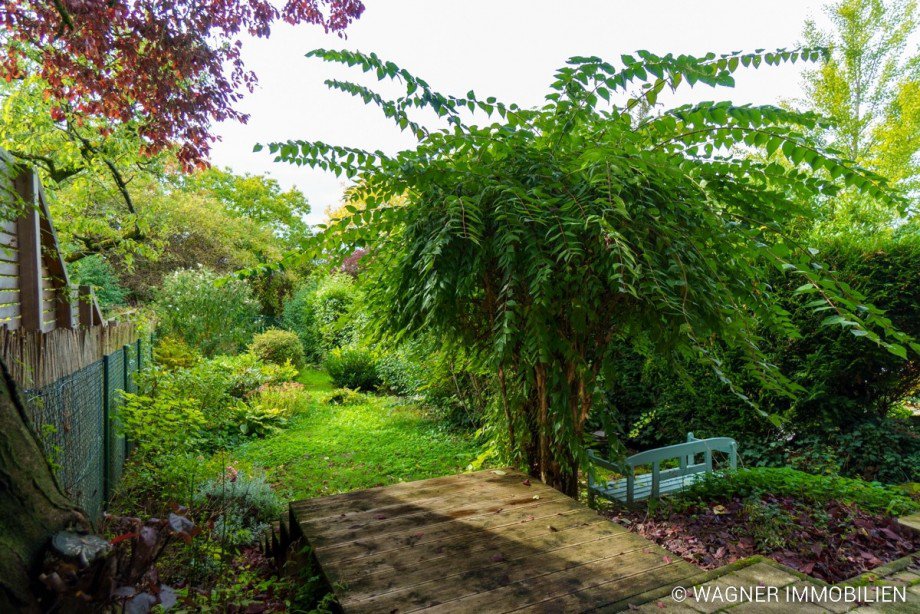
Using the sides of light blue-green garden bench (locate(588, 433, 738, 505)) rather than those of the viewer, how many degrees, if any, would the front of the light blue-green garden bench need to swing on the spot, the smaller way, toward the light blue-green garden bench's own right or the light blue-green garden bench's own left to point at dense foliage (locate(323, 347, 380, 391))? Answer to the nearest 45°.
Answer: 0° — it already faces it

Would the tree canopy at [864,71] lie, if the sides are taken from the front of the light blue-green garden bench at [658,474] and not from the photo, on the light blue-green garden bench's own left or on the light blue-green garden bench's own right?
on the light blue-green garden bench's own right
